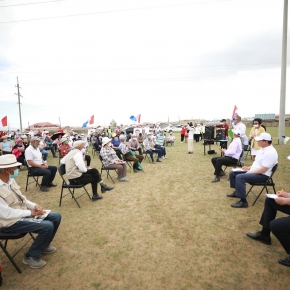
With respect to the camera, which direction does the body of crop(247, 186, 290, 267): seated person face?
to the viewer's left

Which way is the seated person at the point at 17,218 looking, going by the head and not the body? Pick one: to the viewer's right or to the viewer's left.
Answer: to the viewer's right

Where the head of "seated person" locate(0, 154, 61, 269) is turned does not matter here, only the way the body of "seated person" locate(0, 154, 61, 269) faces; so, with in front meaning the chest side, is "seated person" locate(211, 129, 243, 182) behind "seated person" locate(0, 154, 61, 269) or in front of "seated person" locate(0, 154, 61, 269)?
in front

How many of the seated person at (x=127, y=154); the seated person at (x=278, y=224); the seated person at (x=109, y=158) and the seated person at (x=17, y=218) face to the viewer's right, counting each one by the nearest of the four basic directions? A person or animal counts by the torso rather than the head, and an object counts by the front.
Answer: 3

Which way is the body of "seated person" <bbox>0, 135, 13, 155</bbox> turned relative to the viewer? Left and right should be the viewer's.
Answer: facing the viewer and to the right of the viewer

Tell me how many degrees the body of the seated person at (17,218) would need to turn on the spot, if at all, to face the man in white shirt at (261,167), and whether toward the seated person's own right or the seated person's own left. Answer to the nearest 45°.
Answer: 0° — they already face them

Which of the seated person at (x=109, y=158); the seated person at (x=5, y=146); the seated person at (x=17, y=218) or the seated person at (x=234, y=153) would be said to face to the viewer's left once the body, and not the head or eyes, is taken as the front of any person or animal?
the seated person at (x=234, y=153)

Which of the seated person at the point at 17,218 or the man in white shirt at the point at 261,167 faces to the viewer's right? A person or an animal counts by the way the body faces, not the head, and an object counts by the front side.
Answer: the seated person

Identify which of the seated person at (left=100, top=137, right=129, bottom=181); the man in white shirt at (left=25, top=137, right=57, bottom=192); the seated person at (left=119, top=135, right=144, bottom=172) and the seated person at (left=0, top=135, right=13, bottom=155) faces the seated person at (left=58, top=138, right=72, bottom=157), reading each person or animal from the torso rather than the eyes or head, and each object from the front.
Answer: the seated person at (left=0, top=135, right=13, bottom=155)

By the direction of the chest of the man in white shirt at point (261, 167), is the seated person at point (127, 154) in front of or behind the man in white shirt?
in front

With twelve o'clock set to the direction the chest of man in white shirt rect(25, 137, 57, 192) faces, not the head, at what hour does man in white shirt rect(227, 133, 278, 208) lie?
man in white shirt rect(227, 133, 278, 208) is roughly at 12 o'clock from man in white shirt rect(25, 137, 57, 192).

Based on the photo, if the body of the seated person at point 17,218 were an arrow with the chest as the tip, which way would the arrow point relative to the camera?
to the viewer's right

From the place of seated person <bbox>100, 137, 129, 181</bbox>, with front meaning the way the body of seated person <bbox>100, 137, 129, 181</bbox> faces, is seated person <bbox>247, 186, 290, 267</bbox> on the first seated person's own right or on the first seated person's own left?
on the first seated person's own right

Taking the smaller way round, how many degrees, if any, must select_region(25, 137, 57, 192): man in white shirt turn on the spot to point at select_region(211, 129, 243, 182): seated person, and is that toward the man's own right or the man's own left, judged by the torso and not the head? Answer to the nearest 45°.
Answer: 0° — they already face them

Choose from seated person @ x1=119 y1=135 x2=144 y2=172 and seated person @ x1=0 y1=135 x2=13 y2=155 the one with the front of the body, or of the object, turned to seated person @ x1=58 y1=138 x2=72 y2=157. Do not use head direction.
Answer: seated person @ x1=0 y1=135 x2=13 y2=155
